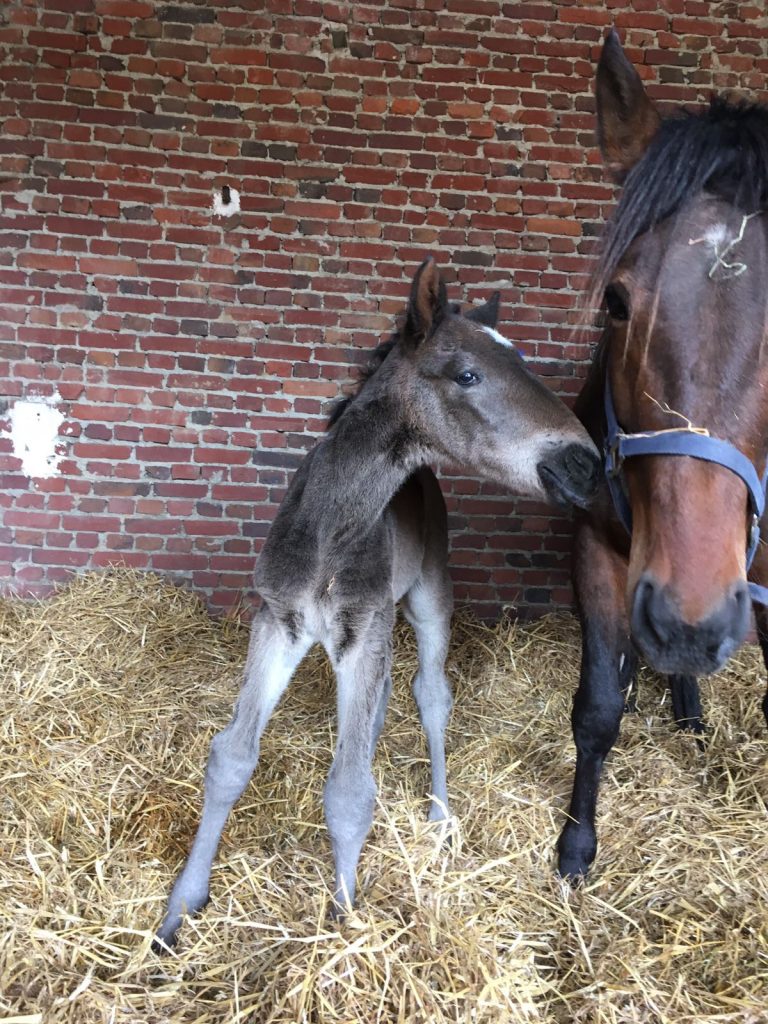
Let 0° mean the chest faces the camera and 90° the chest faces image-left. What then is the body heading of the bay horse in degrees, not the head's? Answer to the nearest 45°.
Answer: approximately 0°
